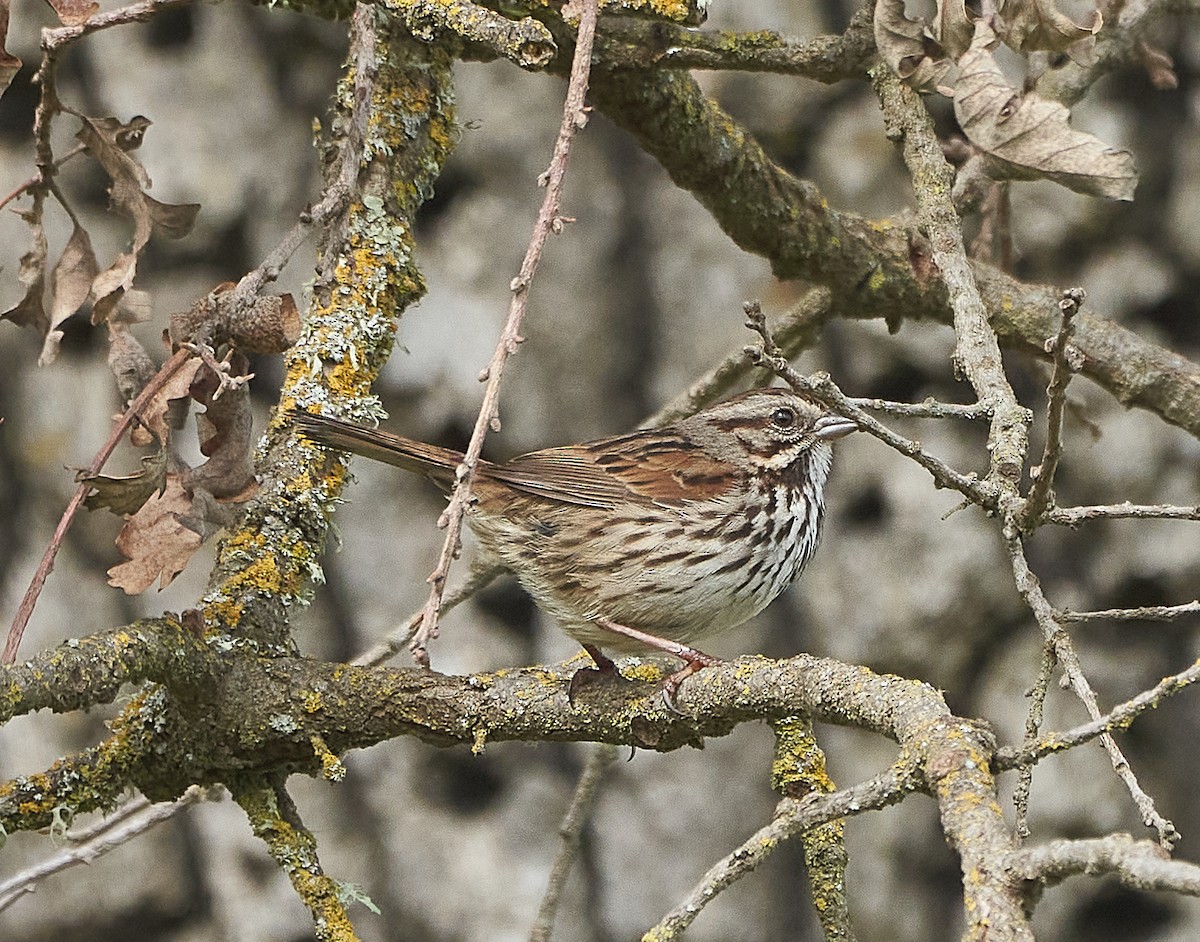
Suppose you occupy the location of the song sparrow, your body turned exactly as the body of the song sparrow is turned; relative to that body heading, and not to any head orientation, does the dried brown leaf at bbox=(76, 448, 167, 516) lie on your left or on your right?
on your right

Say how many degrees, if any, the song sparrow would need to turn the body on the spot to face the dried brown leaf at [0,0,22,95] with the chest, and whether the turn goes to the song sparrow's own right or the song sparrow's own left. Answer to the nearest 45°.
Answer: approximately 135° to the song sparrow's own right

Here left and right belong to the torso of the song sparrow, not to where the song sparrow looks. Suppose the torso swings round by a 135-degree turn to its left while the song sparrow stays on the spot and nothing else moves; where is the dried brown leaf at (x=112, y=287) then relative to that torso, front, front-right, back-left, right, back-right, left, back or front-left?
left

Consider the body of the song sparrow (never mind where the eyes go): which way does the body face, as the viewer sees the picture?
to the viewer's right

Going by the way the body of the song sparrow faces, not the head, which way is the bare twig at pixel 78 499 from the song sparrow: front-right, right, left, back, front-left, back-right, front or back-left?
back-right

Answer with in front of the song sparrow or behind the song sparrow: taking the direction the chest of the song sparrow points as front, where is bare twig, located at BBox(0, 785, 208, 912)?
behind

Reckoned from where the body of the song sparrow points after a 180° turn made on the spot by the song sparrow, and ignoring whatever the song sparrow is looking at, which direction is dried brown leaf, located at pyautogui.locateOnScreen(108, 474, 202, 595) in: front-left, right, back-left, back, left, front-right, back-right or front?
front-left

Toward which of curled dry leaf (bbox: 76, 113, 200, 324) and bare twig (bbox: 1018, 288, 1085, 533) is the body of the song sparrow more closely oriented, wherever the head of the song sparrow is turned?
the bare twig
